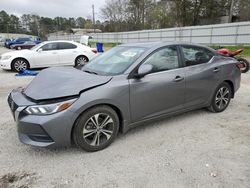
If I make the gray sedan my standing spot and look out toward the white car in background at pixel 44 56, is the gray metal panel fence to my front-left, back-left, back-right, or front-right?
front-right

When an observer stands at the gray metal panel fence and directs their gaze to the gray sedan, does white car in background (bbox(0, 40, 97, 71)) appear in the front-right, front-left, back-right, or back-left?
front-right

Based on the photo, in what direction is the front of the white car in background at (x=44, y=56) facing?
to the viewer's left

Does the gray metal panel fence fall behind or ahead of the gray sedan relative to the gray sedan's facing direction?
behind

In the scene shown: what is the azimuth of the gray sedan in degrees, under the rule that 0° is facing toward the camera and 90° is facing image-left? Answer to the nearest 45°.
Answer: approximately 45°

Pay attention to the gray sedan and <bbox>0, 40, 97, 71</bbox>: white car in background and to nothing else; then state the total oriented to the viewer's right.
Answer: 0
